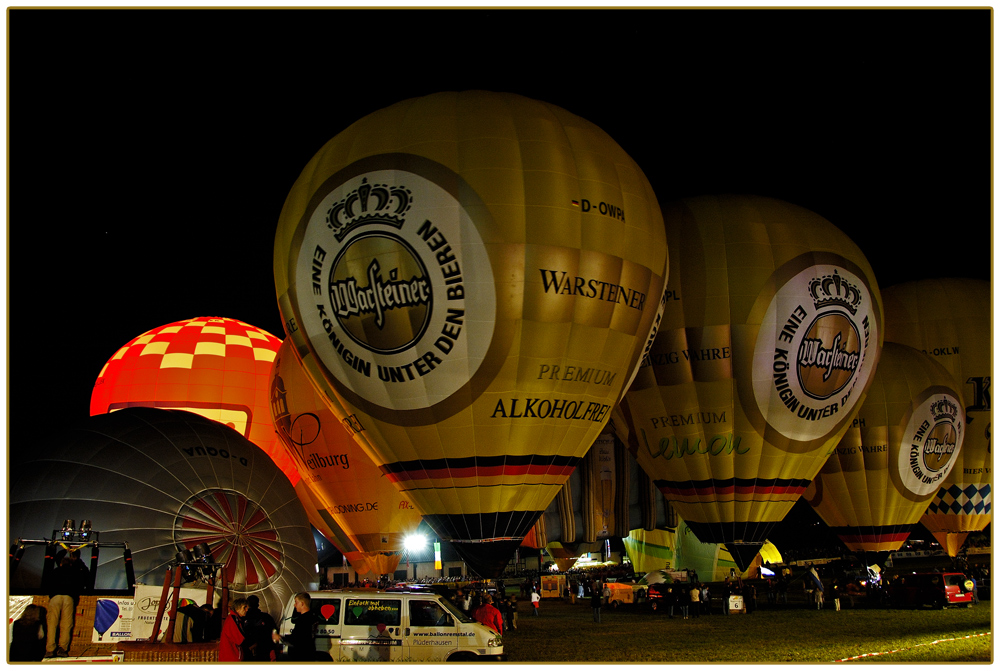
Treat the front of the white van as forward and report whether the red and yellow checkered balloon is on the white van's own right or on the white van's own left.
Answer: on the white van's own left

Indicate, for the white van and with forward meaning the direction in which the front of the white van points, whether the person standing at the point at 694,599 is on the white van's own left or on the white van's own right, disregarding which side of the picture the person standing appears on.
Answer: on the white van's own left

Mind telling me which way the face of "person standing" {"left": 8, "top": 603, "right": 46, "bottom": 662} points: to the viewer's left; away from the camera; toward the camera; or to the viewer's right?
away from the camera

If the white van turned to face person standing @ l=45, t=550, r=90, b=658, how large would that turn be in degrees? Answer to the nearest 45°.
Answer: approximately 180°

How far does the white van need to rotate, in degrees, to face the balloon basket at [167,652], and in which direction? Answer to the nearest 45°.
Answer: approximately 180°

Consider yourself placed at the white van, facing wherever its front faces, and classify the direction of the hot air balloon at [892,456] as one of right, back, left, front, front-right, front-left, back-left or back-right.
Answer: front-left

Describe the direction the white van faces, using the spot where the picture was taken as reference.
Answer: facing to the right of the viewer
